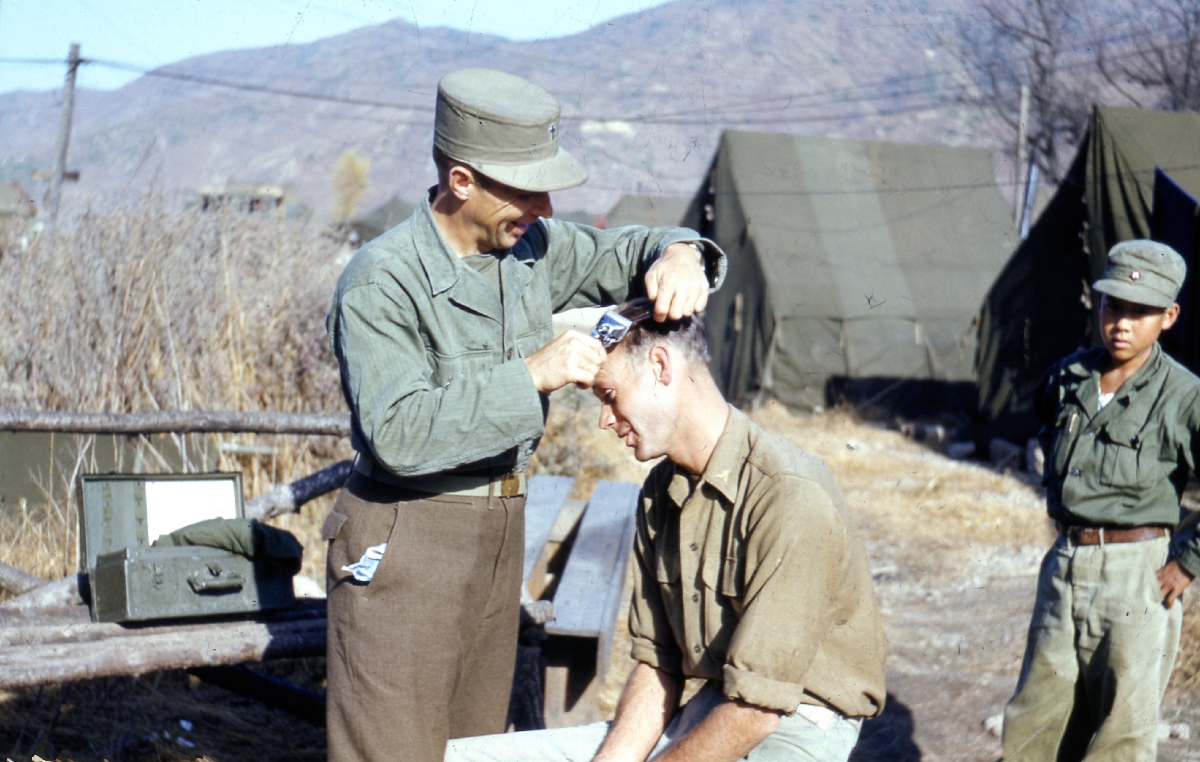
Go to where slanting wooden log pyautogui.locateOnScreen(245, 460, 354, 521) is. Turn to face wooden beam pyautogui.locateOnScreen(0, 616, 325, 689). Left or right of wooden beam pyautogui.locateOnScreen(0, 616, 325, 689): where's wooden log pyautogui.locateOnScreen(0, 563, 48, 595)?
right

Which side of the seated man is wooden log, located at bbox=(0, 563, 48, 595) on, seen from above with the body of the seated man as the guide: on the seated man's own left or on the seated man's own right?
on the seated man's own right

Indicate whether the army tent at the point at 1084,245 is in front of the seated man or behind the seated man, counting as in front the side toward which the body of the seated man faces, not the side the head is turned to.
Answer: behind

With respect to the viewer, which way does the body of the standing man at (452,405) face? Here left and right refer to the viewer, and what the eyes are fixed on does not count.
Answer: facing the viewer and to the right of the viewer

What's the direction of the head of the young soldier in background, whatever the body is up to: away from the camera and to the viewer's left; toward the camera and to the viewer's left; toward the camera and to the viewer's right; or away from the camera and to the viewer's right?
toward the camera and to the viewer's left

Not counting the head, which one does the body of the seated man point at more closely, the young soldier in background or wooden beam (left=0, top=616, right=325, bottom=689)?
the wooden beam

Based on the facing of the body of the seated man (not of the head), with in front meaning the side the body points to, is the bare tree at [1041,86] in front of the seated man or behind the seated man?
behind

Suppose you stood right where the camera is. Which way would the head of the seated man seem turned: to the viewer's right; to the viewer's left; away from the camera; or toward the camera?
to the viewer's left

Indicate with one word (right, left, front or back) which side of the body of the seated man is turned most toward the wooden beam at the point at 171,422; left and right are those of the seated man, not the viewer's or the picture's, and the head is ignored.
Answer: right

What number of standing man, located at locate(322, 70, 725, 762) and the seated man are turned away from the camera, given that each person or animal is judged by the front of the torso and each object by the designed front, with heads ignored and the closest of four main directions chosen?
0

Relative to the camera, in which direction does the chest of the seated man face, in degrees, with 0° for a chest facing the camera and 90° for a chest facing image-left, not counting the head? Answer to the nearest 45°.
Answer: approximately 45°
